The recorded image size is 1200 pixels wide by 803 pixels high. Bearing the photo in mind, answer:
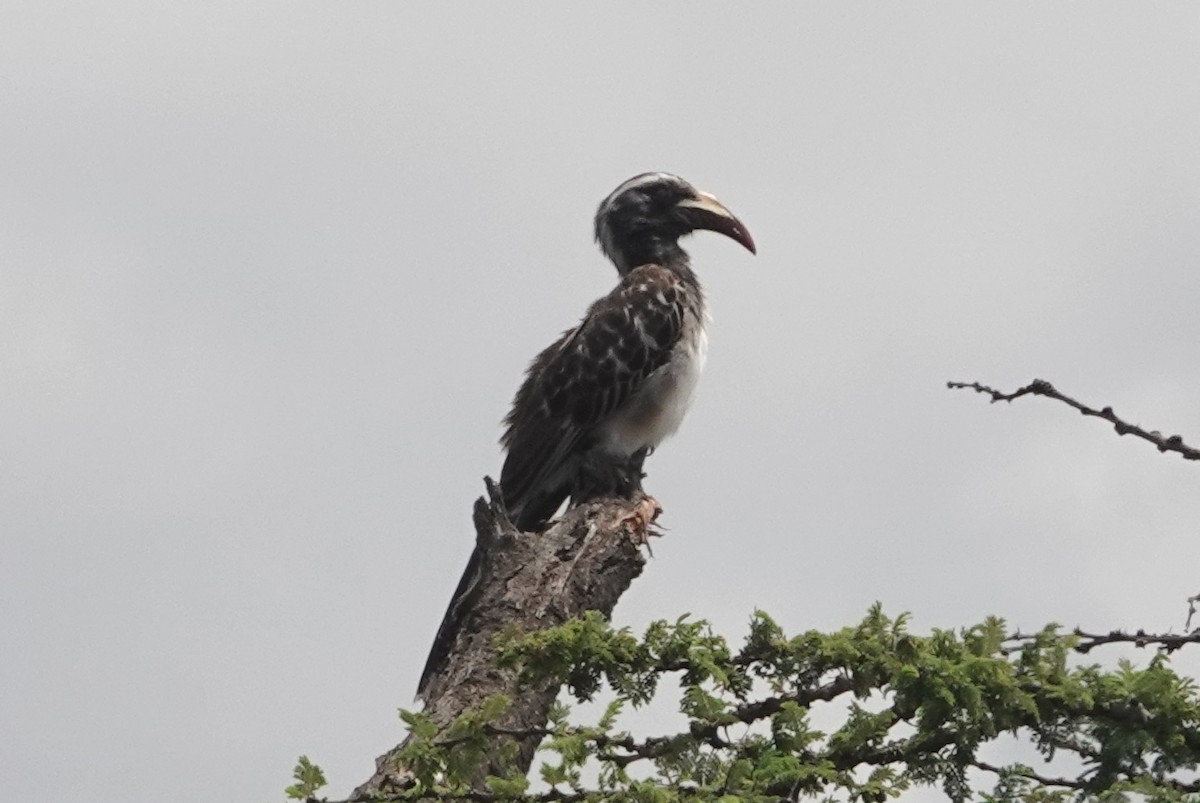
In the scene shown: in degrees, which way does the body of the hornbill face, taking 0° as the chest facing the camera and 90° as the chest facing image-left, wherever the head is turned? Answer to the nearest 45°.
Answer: approximately 270°
